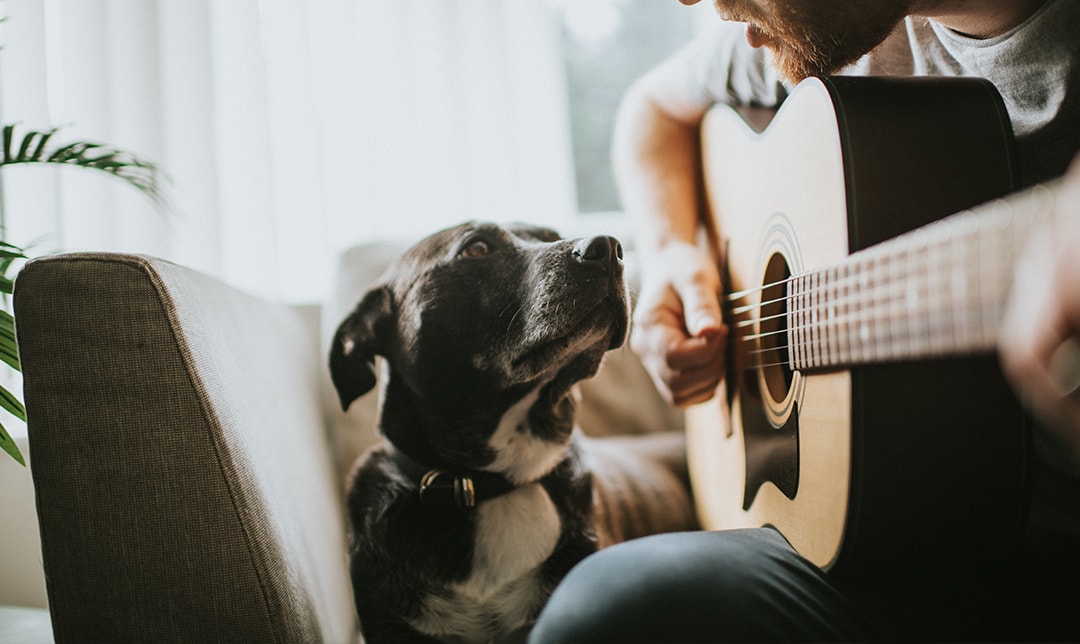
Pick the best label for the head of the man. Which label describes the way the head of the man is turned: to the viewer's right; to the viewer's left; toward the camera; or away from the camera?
to the viewer's left

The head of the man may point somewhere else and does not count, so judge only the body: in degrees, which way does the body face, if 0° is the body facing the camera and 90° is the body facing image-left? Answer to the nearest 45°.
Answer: approximately 45°

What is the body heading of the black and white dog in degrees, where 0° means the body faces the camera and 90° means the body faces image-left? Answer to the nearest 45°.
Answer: approximately 315°
